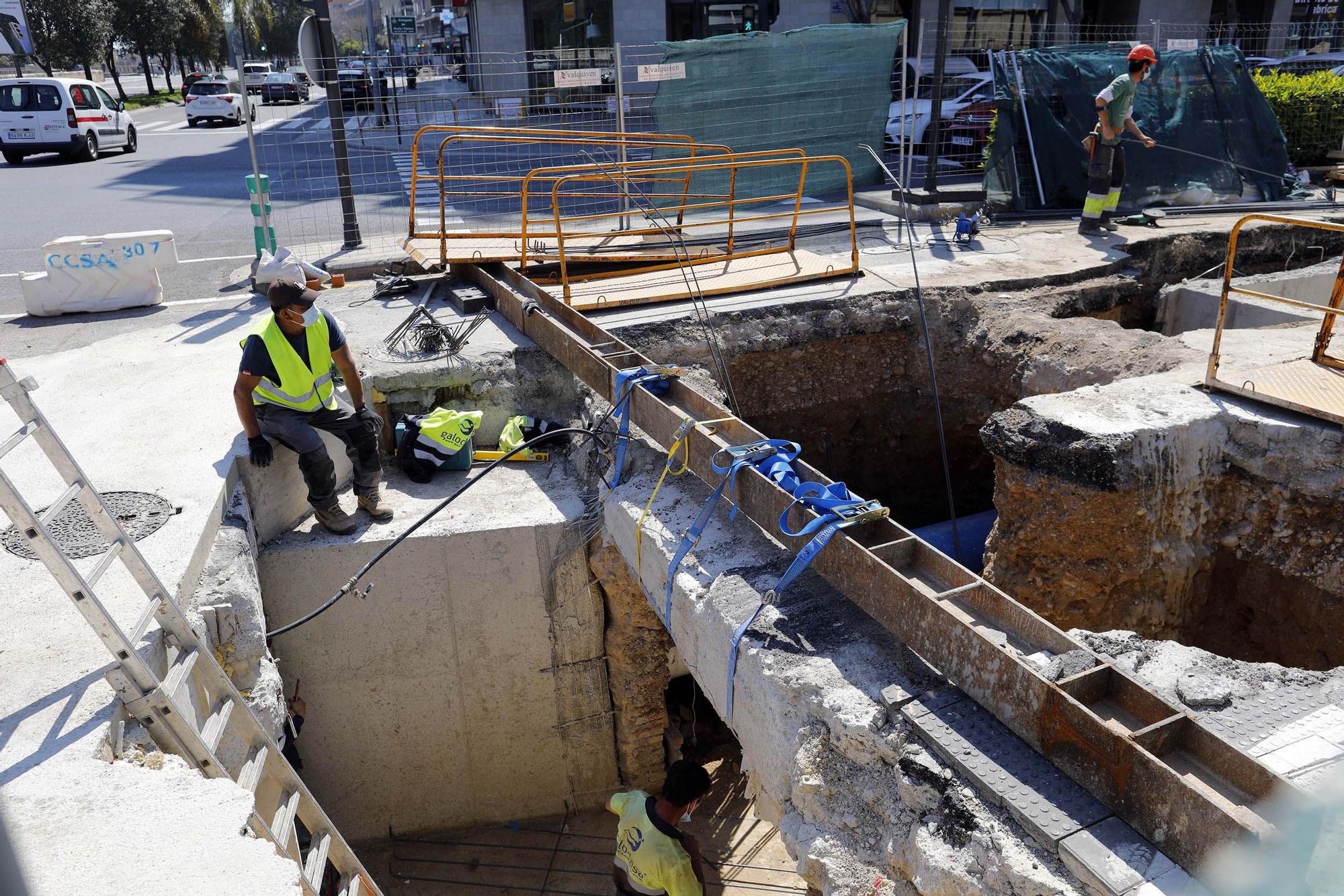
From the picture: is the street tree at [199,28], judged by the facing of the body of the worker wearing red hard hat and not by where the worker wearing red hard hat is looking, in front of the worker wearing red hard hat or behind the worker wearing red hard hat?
behind

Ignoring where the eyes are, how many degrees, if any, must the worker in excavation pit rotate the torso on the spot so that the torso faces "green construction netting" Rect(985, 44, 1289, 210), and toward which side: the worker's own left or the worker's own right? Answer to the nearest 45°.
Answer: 0° — they already face it

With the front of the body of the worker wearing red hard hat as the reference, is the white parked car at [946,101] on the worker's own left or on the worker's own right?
on the worker's own left

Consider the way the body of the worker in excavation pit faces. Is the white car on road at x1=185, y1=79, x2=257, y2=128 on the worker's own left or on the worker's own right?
on the worker's own left

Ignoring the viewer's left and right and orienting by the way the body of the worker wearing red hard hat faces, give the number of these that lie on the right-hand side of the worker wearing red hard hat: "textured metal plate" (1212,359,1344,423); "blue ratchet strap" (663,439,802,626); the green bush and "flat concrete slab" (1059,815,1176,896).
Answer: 3

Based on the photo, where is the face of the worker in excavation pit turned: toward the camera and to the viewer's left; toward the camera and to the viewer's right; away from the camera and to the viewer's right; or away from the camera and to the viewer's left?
away from the camera and to the viewer's right

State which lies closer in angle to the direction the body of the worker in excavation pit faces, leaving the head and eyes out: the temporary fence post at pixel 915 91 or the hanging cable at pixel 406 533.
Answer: the temporary fence post

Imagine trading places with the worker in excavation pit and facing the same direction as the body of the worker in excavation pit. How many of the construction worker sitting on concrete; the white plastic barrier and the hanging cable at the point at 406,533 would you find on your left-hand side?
3

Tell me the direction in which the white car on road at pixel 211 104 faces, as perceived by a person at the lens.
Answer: facing away from the viewer and to the right of the viewer

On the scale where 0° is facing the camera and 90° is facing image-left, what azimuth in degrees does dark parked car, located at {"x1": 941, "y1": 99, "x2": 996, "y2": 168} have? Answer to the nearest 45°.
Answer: approximately 45°
